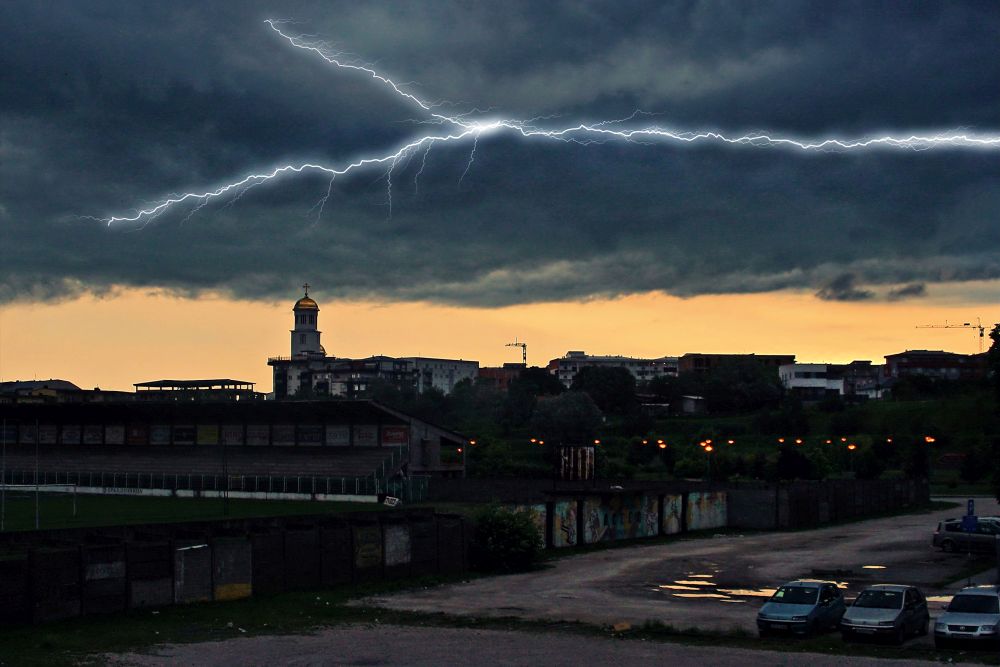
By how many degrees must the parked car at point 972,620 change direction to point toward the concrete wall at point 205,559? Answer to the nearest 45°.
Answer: approximately 45° to its right

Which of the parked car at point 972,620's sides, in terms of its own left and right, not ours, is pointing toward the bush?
right

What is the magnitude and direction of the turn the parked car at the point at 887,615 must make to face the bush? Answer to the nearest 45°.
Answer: approximately 90° to its right

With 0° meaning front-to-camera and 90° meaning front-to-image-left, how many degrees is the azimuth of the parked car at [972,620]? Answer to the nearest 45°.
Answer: approximately 45°

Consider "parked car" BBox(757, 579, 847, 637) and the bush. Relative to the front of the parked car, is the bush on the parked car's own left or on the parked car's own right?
on the parked car's own right

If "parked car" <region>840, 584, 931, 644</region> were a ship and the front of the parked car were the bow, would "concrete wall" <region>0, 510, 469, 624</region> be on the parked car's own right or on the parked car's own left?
on the parked car's own right

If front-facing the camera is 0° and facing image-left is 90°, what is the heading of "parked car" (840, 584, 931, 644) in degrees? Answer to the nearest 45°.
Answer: approximately 45°

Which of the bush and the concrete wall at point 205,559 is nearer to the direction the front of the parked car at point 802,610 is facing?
the concrete wall

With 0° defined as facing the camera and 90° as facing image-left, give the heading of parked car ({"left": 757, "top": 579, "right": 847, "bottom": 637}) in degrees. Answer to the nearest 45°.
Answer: approximately 45°

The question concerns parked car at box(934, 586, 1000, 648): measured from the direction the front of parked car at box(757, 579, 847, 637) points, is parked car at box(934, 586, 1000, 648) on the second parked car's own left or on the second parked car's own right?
on the second parked car's own left
